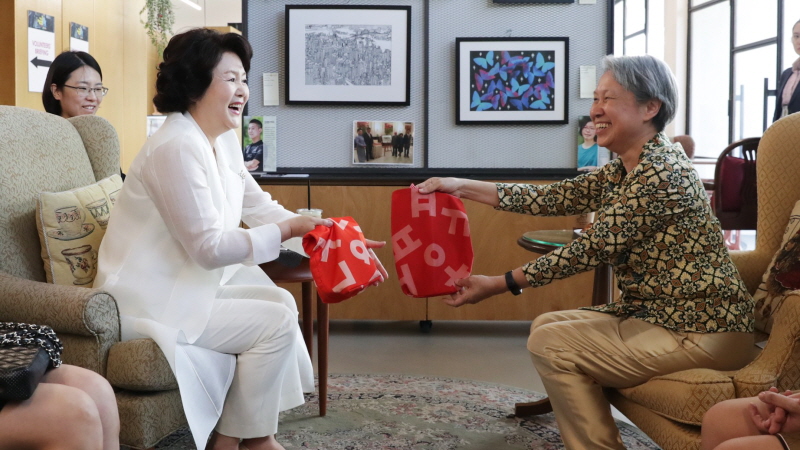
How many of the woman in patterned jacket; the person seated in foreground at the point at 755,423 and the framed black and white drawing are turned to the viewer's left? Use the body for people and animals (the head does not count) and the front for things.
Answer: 2

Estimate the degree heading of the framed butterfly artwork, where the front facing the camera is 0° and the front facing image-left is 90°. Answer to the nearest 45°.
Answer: approximately 0°

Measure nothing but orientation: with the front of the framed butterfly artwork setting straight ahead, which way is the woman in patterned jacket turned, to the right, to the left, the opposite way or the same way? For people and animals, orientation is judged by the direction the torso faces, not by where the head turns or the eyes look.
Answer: to the right

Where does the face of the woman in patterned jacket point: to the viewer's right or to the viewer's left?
to the viewer's left

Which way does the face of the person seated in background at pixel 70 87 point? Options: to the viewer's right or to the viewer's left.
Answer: to the viewer's right

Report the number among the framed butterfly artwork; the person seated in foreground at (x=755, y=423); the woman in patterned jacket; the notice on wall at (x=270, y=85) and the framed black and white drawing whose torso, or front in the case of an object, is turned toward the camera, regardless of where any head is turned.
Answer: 3

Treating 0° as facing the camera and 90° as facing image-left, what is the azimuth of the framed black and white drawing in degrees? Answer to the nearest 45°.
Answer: approximately 0°
